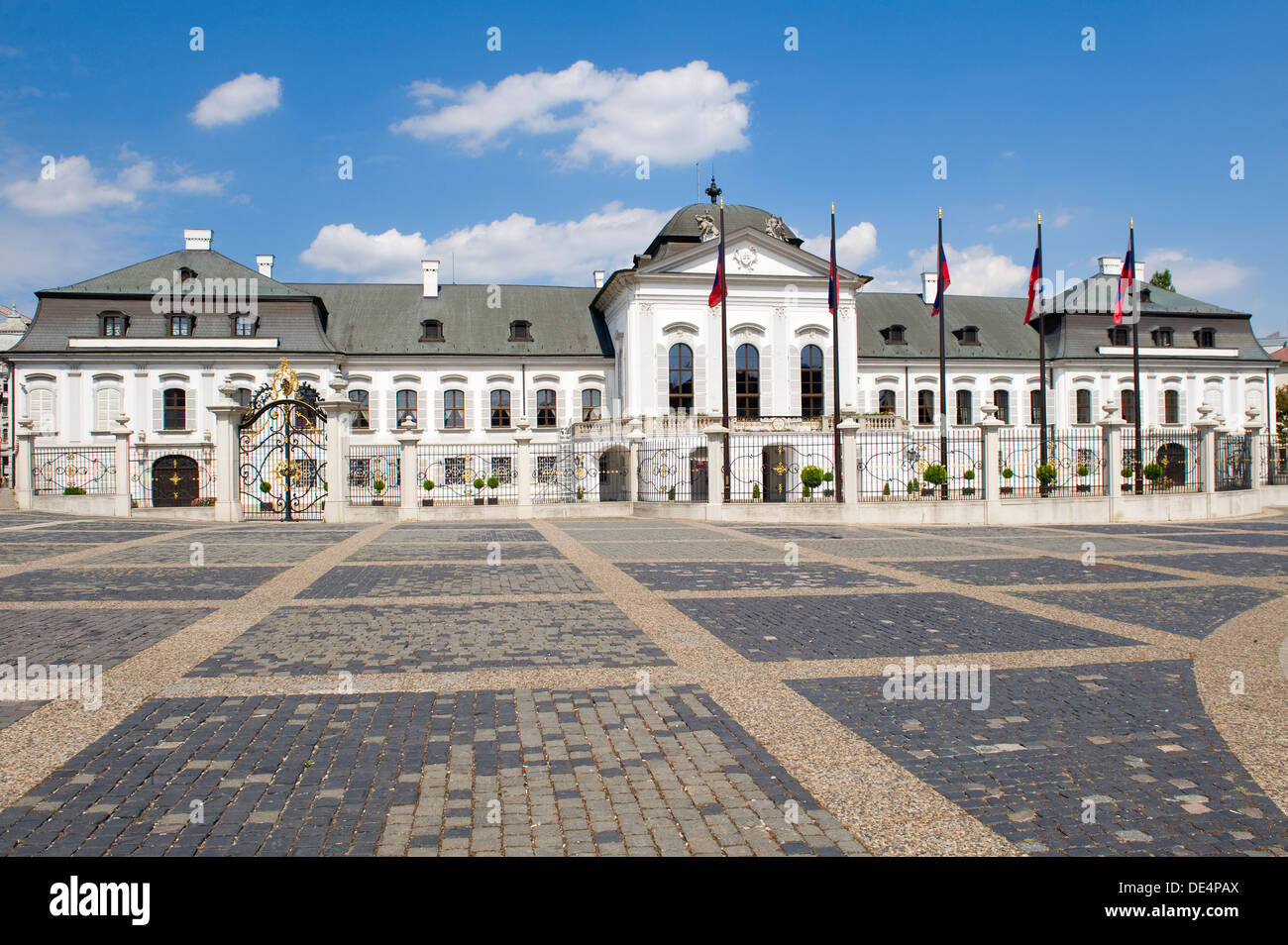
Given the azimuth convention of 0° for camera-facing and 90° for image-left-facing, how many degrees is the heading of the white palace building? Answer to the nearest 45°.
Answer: approximately 0°

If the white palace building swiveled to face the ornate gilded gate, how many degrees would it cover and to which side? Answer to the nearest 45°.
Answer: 0° — it already faces it
